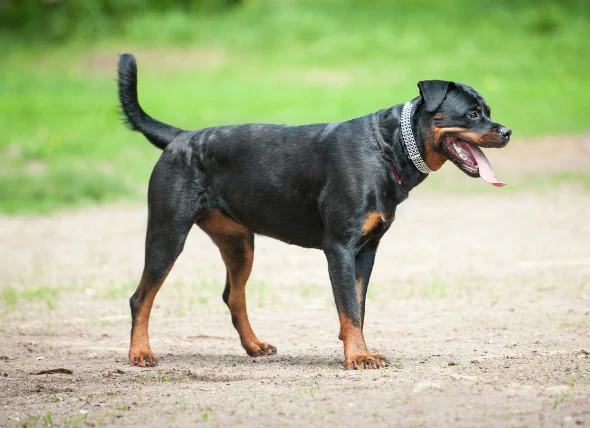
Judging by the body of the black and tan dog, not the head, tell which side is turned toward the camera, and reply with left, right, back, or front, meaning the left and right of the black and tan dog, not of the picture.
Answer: right

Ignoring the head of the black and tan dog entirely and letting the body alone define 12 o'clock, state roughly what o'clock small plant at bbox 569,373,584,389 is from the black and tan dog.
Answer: The small plant is roughly at 1 o'clock from the black and tan dog.

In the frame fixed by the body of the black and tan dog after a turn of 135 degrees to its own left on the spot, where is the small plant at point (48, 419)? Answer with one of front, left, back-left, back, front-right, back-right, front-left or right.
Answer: left
